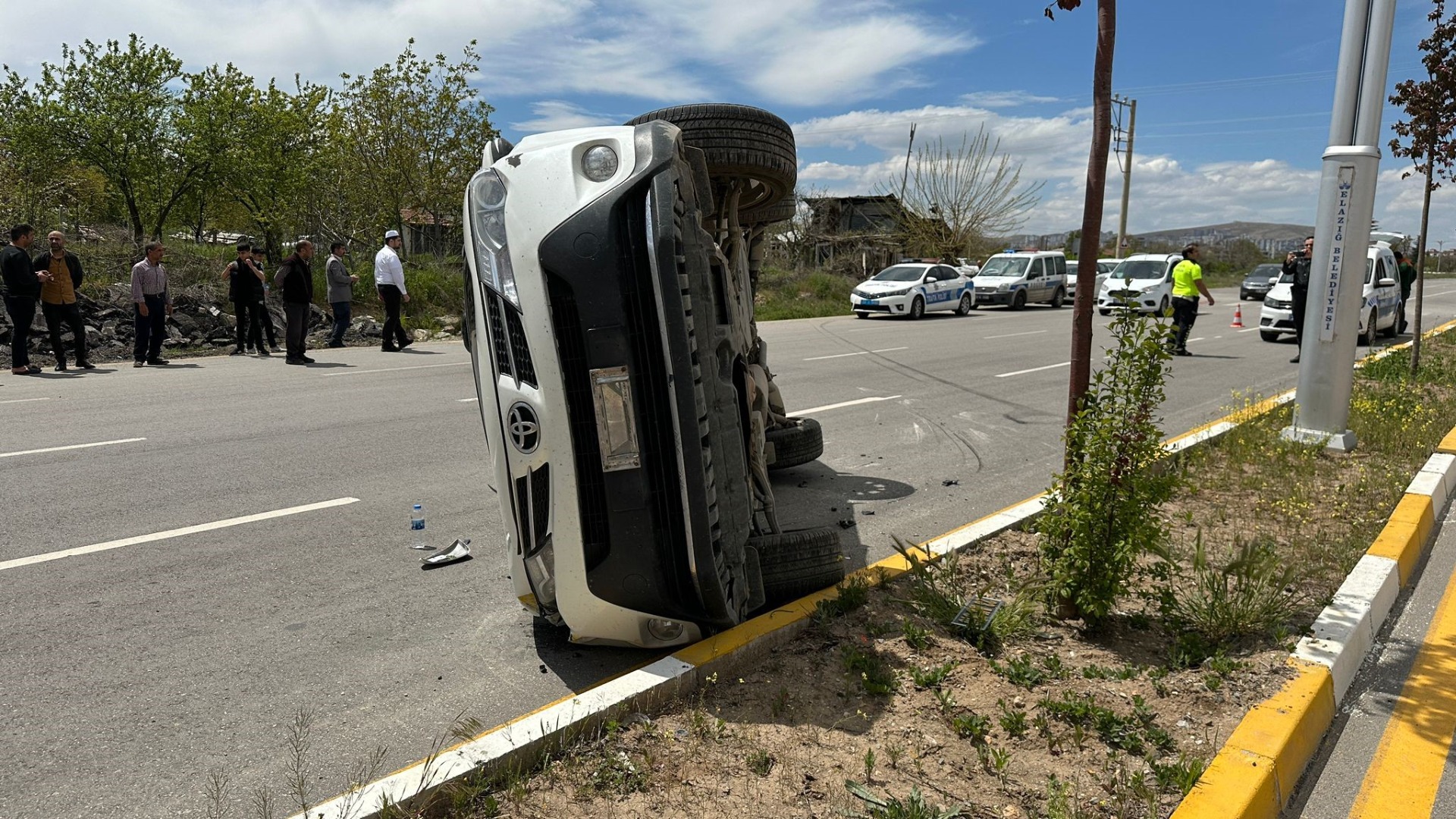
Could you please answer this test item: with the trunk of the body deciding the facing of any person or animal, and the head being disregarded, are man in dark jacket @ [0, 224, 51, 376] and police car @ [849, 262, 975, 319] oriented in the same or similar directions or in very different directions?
very different directions

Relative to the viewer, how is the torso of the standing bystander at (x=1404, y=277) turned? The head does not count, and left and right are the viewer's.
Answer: facing to the left of the viewer

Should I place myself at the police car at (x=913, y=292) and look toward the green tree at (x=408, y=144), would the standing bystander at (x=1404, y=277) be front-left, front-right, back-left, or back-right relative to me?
back-left

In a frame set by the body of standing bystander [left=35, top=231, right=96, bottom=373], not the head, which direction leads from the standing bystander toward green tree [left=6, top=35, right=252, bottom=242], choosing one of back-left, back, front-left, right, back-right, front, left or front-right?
back

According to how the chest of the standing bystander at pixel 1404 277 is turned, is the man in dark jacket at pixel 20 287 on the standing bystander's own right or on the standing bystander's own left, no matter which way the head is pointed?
on the standing bystander's own left
